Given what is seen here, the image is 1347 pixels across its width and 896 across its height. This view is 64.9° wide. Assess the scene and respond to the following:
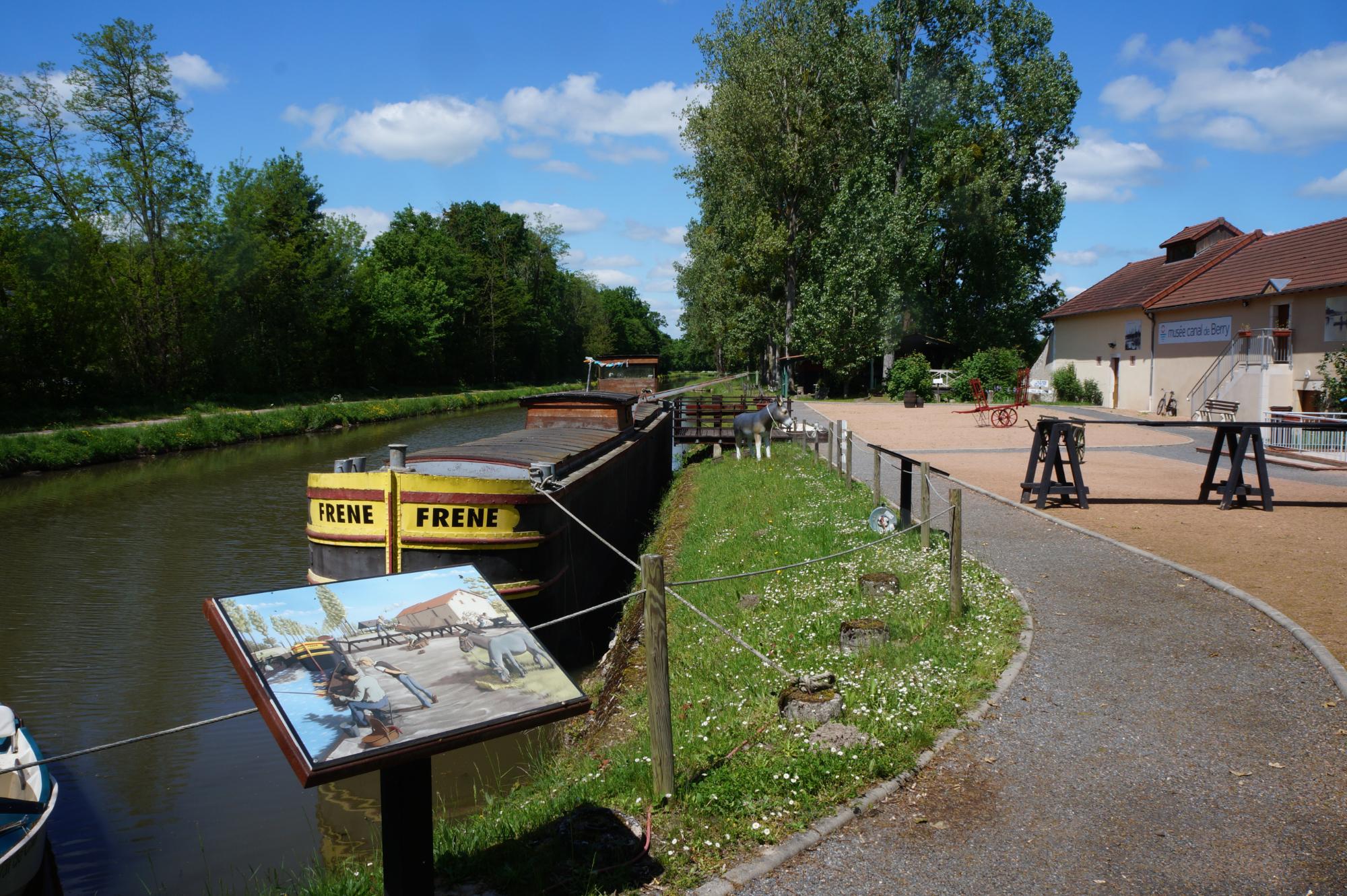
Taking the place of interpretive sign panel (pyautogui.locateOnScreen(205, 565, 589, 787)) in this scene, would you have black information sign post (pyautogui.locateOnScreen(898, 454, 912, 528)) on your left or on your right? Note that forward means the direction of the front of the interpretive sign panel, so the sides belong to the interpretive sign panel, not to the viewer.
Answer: on your left

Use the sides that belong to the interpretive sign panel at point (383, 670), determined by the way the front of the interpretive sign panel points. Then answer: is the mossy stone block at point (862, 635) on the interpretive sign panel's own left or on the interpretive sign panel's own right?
on the interpretive sign panel's own left

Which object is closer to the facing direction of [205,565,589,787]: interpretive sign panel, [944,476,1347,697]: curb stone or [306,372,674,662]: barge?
the curb stone

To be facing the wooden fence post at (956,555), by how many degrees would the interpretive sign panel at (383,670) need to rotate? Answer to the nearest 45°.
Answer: approximately 90° to its left

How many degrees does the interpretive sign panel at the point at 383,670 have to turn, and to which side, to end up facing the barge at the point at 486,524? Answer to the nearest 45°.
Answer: approximately 135° to its left
